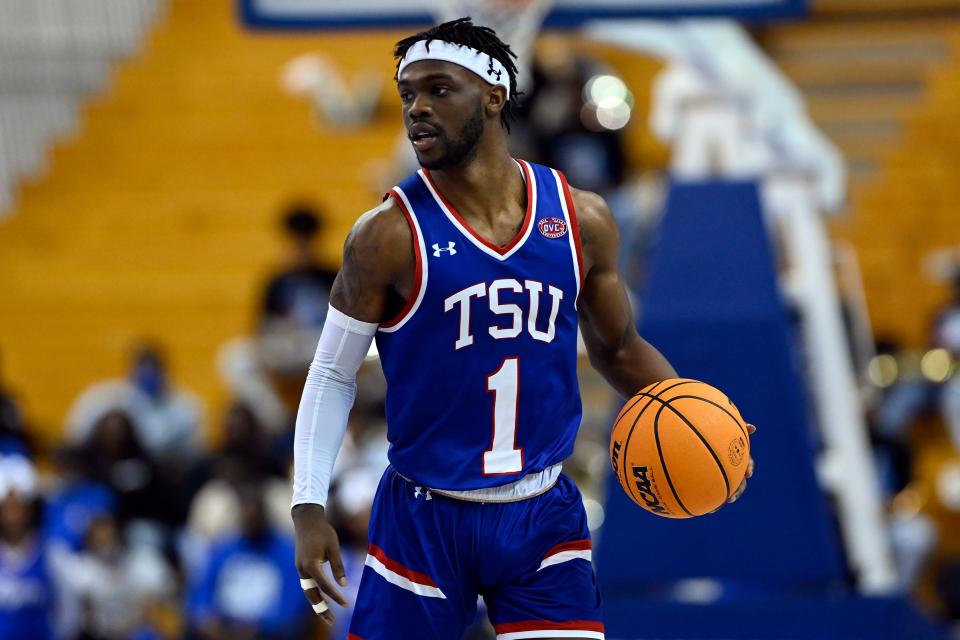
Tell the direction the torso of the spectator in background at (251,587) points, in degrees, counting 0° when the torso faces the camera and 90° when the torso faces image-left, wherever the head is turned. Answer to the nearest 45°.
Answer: approximately 0°

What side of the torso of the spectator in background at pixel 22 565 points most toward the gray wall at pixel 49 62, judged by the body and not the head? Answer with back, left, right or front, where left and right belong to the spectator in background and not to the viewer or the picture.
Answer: back

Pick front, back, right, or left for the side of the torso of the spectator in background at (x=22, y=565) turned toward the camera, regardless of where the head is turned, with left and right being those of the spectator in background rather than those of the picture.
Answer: front

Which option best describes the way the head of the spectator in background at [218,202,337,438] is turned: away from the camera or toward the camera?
toward the camera

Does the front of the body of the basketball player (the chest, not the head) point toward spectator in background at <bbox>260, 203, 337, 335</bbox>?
no

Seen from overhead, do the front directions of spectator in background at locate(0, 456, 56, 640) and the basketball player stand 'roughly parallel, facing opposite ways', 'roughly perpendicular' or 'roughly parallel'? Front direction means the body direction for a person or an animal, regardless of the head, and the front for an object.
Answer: roughly parallel

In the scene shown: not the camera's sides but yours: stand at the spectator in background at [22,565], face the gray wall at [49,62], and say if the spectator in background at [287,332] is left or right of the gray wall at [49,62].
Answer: right

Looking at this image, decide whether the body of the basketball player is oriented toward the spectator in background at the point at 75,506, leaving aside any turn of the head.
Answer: no

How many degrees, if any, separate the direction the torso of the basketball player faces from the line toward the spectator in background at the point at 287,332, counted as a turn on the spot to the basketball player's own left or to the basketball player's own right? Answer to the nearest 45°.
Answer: approximately 180°

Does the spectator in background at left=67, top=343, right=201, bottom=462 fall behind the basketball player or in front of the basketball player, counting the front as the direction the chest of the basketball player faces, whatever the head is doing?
behind

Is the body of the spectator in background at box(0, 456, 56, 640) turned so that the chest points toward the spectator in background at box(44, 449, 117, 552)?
no

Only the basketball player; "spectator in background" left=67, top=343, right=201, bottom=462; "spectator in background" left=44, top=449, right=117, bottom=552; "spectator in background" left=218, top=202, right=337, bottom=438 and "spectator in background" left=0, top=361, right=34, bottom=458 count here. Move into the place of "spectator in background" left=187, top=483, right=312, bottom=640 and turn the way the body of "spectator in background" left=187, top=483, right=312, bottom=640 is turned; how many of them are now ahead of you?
1

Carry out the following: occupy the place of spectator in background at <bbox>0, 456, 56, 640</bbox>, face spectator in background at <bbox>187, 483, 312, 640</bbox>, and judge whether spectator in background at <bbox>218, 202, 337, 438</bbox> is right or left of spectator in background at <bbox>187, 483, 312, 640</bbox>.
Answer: left

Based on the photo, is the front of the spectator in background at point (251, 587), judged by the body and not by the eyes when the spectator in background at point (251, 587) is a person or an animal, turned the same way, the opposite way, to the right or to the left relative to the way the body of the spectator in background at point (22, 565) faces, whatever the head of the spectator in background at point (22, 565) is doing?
the same way

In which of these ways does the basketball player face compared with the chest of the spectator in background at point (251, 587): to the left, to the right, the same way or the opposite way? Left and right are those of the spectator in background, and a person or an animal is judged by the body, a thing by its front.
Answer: the same way

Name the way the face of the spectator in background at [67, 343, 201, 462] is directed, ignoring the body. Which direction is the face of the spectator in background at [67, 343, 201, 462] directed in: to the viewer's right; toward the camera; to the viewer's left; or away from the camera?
toward the camera
